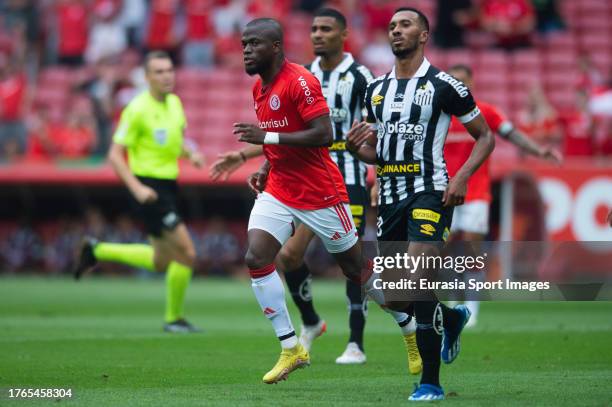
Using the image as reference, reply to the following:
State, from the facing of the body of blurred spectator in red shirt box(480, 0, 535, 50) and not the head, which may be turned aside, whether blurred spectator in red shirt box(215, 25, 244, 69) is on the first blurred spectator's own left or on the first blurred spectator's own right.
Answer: on the first blurred spectator's own right

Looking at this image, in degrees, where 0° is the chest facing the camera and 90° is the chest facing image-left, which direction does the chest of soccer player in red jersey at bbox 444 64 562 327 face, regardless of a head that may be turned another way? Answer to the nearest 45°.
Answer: approximately 45°

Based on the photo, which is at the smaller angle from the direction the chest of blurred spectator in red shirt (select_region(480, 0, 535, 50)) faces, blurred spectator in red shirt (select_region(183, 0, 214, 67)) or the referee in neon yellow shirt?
the referee in neon yellow shirt

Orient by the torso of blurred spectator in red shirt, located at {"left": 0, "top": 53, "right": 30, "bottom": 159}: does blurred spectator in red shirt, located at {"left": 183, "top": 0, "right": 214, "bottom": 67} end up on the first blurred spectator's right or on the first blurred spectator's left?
on the first blurred spectator's left

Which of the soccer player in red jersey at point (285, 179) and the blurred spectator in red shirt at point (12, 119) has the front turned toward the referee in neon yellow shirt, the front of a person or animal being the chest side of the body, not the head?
the blurred spectator in red shirt

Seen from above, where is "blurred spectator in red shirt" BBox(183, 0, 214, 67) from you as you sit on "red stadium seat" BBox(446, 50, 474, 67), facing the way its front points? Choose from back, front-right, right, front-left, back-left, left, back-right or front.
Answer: right

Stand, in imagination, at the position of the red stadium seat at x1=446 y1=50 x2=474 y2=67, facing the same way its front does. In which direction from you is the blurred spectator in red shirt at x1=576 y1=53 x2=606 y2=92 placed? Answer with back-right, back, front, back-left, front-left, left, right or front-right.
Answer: front-left

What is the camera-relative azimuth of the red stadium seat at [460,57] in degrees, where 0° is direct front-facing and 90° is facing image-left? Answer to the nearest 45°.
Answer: approximately 0°

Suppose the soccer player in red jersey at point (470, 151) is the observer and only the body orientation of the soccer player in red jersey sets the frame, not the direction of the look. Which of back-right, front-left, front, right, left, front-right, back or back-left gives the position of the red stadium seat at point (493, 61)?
back-right

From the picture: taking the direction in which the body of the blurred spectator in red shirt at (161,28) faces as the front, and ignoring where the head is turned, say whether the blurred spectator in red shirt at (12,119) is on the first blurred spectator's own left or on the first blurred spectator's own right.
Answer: on the first blurred spectator's own right
